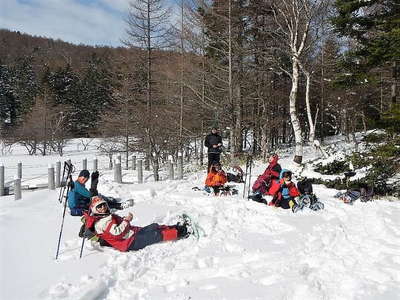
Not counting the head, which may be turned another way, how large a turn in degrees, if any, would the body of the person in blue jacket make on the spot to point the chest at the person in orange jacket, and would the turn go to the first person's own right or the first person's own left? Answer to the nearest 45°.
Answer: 0° — they already face them

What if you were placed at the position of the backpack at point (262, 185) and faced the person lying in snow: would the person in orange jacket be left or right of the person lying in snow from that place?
right

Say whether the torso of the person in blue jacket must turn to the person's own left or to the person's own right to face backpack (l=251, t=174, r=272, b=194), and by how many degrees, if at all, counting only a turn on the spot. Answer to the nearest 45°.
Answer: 0° — they already face it

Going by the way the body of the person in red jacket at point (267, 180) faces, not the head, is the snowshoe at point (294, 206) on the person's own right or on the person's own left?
on the person's own left

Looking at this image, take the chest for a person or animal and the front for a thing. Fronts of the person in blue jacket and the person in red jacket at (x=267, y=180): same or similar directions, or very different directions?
very different directions

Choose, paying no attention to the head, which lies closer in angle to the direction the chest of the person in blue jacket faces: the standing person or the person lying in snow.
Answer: the standing person

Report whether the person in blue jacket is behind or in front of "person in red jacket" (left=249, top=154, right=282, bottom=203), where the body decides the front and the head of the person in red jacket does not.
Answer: in front

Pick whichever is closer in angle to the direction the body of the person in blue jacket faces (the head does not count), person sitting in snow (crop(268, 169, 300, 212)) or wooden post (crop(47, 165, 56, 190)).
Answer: the person sitting in snow

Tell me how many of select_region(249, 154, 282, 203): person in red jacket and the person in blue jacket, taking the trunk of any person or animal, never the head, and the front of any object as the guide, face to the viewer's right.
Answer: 1

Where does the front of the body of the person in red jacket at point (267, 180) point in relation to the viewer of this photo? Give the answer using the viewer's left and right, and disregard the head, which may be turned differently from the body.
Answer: facing the viewer and to the left of the viewer

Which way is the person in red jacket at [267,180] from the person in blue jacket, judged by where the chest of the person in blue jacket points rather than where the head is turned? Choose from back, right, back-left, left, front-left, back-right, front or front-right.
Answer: front

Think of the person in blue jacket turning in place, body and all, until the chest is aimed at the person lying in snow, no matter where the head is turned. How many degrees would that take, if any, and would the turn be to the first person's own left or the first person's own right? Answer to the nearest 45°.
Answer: approximately 90° to the first person's own right

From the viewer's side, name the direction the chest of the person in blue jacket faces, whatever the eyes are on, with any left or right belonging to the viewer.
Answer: facing to the right of the viewer
